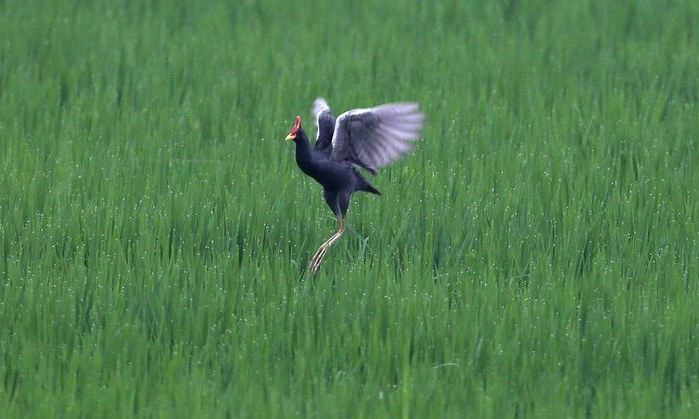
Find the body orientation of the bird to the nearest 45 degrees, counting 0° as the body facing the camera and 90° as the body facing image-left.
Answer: approximately 90°
